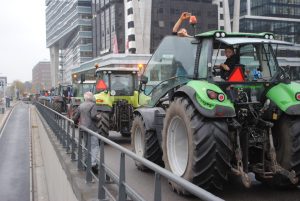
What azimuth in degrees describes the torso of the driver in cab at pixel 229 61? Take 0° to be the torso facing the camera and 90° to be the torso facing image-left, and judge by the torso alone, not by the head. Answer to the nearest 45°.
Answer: approximately 45°

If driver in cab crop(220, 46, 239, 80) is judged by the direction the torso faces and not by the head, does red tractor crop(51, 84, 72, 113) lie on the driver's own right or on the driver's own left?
on the driver's own right
